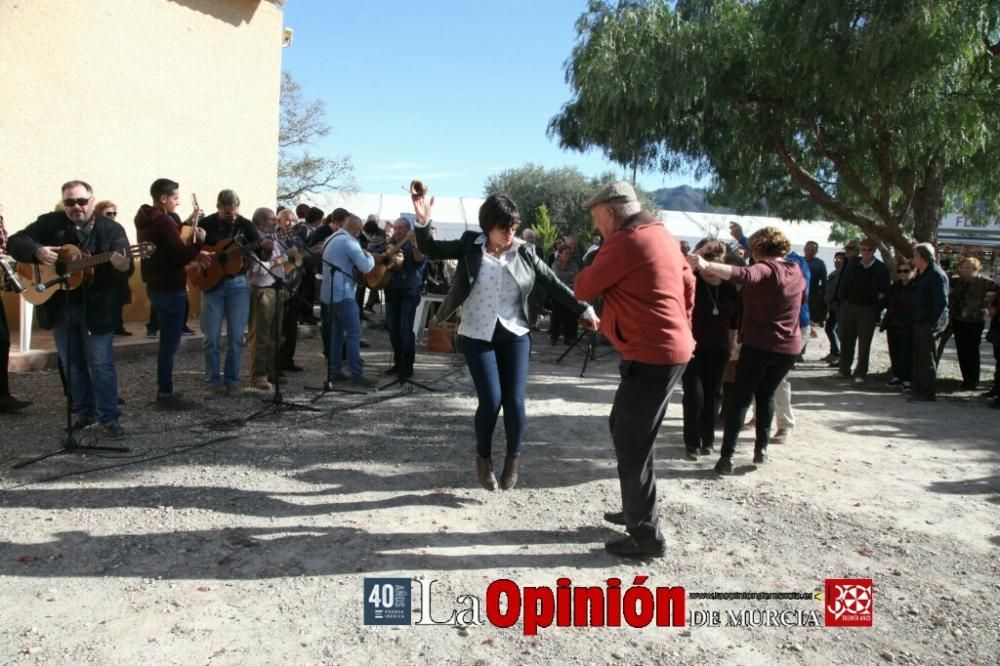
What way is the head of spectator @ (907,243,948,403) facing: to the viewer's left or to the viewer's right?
to the viewer's left

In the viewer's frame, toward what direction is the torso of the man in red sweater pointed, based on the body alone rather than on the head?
to the viewer's left

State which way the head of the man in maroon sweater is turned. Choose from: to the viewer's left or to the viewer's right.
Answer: to the viewer's right

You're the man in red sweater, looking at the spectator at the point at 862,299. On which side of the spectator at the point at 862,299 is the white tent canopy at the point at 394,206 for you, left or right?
left

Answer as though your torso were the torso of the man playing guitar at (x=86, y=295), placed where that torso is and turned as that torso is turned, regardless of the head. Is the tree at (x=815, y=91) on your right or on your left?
on your left

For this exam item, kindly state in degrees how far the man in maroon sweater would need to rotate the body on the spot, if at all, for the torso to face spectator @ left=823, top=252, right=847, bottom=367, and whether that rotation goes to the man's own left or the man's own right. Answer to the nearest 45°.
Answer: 0° — they already face them

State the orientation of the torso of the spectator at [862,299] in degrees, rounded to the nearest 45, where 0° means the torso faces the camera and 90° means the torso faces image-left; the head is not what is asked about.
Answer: approximately 0°

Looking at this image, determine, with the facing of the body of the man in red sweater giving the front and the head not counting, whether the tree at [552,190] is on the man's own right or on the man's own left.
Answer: on the man's own right

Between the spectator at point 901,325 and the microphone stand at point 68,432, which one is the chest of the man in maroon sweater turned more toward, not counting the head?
the spectator

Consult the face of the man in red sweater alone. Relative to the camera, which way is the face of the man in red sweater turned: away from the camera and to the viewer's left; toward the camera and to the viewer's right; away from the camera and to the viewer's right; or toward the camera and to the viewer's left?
away from the camera and to the viewer's left

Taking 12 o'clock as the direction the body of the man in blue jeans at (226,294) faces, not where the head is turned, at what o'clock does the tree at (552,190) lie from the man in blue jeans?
The tree is roughly at 7 o'clock from the man in blue jeans.
